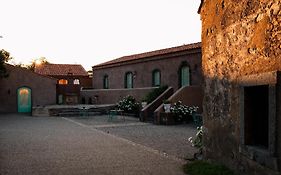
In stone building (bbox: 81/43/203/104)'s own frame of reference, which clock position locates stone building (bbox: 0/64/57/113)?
stone building (bbox: 0/64/57/113) is roughly at 2 o'clock from stone building (bbox: 81/43/203/104).

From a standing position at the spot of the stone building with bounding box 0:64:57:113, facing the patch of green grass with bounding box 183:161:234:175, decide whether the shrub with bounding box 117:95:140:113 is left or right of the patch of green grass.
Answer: left

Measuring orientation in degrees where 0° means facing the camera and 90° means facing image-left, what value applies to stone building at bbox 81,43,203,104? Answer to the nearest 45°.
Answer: approximately 45°

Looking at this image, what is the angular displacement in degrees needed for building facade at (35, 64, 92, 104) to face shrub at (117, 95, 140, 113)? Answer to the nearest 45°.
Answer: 0° — it already faces it

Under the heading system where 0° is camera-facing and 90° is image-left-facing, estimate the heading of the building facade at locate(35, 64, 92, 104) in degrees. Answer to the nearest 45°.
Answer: approximately 0°

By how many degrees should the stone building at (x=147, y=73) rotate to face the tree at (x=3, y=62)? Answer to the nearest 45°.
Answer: approximately 45° to its right
